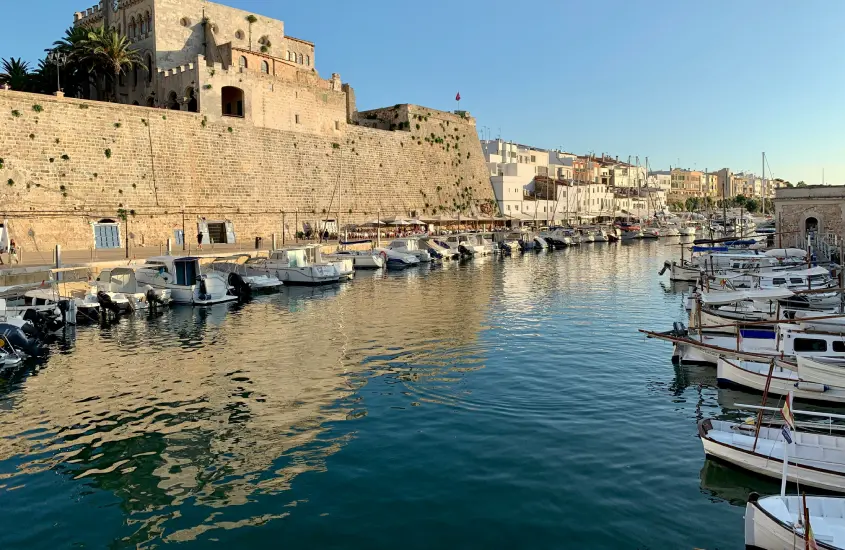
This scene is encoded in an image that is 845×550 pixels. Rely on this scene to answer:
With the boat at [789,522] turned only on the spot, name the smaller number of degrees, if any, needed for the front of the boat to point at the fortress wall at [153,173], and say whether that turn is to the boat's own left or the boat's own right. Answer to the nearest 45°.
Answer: approximately 45° to the boat's own right

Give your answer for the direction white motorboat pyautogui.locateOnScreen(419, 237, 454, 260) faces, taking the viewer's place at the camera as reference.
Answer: facing the viewer and to the right of the viewer

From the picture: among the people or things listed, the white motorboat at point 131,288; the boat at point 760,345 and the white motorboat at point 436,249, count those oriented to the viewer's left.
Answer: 1

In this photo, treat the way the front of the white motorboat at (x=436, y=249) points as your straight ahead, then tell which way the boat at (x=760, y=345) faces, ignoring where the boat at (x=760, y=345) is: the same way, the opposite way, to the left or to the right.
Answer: the opposite way

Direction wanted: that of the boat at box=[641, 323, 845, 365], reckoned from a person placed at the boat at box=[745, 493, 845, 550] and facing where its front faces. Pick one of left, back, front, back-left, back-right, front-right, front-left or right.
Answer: right

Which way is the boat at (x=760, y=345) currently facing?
to the viewer's left

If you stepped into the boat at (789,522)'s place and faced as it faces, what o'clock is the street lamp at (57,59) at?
The street lamp is roughly at 1 o'clock from the boat.

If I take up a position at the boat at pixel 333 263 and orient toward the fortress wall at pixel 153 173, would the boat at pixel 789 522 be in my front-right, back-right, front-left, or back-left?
back-left

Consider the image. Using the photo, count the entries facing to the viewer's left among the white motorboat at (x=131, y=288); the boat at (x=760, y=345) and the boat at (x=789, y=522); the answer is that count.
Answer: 2

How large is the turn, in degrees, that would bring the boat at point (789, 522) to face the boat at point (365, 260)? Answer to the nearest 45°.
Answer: approximately 45° to its right

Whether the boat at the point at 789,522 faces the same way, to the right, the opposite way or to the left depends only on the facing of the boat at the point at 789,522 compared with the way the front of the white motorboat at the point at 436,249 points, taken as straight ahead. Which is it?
the opposite way

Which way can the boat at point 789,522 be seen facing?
to the viewer's left

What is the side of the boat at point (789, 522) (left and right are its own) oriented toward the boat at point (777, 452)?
right
